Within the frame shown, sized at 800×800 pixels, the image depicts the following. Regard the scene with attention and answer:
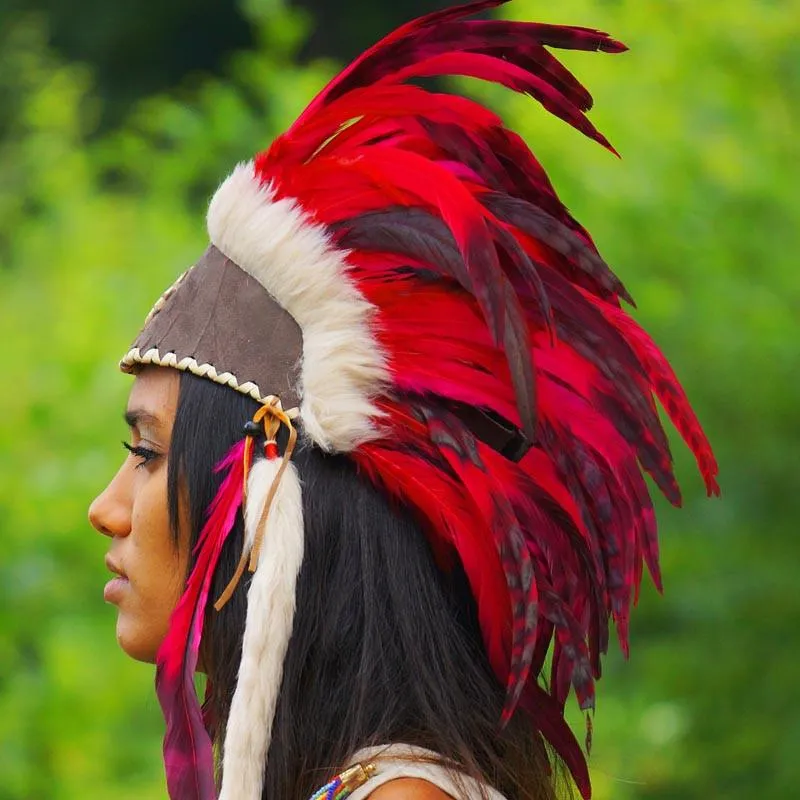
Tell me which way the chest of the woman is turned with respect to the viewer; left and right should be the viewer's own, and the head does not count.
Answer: facing to the left of the viewer

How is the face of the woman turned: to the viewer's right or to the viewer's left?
to the viewer's left
